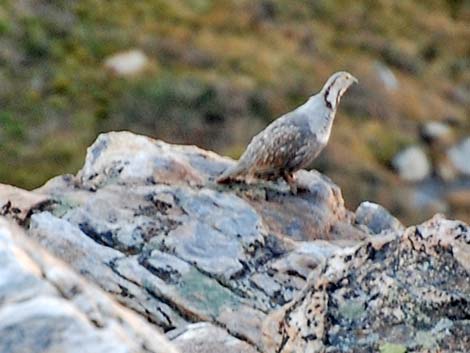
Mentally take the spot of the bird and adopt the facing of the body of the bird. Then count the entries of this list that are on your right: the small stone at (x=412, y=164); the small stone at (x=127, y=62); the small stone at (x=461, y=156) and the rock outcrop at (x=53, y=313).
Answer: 1

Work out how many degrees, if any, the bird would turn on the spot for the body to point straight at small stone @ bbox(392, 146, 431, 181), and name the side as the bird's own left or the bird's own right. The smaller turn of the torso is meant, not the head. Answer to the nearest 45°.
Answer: approximately 90° to the bird's own left

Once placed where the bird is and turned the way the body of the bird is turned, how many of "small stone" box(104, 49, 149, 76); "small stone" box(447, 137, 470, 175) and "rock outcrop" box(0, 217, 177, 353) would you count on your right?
1

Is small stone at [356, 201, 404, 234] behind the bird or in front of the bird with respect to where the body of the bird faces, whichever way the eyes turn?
in front

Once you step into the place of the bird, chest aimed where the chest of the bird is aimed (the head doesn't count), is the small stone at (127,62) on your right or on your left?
on your left

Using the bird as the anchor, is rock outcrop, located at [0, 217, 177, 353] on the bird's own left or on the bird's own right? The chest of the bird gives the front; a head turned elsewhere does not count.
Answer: on the bird's own right

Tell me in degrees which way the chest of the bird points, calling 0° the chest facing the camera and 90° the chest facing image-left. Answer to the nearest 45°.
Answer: approximately 270°

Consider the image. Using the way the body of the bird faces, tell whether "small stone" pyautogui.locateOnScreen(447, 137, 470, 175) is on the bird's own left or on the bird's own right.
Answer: on the bird's own left
